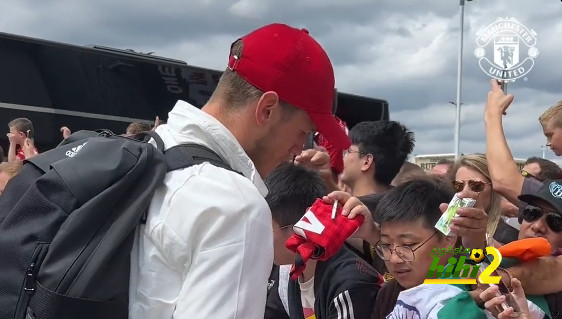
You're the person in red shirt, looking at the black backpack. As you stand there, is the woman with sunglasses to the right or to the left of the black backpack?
left

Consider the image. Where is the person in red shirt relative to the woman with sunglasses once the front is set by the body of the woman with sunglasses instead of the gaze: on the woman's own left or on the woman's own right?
on the woman's own right

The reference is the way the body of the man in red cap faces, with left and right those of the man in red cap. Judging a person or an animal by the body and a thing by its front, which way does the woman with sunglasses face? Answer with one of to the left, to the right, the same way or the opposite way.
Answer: the opposite way

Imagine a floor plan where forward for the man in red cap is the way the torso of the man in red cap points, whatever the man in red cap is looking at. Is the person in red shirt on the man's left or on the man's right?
on the man's left

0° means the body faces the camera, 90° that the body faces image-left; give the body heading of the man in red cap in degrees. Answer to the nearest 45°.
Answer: approximately 270°

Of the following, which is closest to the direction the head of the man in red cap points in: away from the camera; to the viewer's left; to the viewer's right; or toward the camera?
to the viewer's right

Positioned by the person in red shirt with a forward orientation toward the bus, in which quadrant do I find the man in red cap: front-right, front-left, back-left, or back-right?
back-right

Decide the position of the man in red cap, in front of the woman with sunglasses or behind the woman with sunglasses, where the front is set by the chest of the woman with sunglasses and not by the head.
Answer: in front

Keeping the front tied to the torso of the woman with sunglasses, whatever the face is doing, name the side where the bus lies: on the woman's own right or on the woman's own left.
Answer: on the woman's own right

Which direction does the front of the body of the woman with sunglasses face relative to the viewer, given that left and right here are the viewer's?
facing the viewer and to the left of the viewer

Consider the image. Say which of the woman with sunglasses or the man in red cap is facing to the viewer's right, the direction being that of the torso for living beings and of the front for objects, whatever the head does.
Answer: the man in red cap

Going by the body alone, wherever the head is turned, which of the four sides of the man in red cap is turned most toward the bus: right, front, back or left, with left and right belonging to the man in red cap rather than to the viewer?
left
